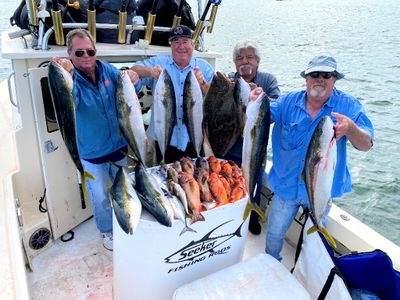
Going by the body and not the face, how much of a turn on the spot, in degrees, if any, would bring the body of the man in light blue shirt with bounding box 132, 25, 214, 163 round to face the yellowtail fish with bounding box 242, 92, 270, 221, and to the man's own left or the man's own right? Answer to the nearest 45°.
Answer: approximately 45° to the man's own left

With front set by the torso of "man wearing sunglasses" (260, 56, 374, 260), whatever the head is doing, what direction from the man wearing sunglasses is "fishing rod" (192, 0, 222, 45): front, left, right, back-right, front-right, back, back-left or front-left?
back-right

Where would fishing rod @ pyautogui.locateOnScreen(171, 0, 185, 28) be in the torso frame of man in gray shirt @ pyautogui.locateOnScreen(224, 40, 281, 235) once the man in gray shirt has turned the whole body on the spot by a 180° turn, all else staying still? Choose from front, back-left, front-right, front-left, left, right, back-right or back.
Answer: front-left

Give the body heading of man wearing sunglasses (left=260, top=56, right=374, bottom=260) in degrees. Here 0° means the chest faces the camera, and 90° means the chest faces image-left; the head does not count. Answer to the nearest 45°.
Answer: approximately 0°

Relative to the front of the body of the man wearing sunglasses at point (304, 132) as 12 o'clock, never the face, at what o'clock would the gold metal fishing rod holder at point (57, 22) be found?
The gold metal fishing rod holder is roughly at 3 o'clock from the man wearing sunglasses.
